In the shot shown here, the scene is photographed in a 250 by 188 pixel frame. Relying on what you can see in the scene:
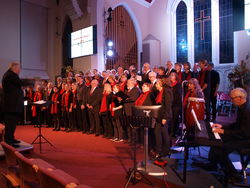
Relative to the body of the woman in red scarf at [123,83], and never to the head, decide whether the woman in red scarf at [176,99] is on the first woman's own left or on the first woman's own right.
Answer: on the first woman's own left

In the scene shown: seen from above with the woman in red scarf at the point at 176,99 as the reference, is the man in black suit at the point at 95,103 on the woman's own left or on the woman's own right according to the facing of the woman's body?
on the woman's own right

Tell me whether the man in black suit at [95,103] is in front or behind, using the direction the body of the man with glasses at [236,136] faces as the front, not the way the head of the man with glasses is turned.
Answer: in front

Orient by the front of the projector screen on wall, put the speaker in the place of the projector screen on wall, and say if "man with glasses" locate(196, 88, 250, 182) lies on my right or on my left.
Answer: on my left

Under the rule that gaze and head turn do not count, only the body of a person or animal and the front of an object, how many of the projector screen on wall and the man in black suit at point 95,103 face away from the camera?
0

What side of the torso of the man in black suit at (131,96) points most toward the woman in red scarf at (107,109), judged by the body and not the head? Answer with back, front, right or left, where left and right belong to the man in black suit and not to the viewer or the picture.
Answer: right

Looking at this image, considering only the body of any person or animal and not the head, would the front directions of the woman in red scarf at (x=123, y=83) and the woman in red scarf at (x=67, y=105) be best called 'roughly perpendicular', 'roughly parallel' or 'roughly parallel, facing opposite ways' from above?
roughly parallel

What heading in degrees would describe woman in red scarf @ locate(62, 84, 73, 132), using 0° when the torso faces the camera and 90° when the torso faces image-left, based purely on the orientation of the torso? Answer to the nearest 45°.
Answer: approximately 45°

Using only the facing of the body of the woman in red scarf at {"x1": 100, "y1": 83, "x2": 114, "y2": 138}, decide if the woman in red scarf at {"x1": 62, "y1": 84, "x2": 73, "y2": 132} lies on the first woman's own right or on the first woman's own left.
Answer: on the first woman's own right

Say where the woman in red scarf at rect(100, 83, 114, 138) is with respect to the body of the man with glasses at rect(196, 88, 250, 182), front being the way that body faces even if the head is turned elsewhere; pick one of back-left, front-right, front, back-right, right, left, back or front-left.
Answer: front-right

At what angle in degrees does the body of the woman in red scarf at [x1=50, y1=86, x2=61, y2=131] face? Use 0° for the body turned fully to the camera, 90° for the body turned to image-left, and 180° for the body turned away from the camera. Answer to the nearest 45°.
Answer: approximately 45°

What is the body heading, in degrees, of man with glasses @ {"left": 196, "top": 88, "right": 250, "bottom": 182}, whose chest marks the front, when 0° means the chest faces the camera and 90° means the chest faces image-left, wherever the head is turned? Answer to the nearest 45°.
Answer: approximately 90°

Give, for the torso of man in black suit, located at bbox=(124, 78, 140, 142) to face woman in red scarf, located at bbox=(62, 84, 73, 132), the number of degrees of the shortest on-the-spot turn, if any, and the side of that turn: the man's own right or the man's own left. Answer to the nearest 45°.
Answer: approximately 90° to the man's own right

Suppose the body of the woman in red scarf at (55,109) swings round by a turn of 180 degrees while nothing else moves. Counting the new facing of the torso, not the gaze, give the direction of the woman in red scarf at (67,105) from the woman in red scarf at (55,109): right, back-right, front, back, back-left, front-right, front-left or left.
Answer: right

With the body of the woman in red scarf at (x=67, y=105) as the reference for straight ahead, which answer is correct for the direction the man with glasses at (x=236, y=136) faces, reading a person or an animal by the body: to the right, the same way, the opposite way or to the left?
to the right
